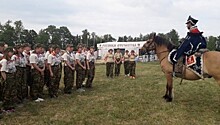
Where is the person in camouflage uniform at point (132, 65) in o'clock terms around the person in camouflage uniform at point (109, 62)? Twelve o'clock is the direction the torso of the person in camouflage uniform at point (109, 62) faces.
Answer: the person in camouflage uniform at point (132, 65) is roughly at 9 o'clock from the person in camouflage uniform at point (109, 62).

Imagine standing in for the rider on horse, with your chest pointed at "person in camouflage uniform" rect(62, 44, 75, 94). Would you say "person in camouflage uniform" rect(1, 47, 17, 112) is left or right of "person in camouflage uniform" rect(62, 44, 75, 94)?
left

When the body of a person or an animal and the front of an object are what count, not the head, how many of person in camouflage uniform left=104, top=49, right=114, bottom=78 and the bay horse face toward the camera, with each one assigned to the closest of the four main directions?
1

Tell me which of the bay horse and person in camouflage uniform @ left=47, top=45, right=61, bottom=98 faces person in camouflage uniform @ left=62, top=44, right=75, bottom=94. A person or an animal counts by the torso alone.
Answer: the bay horse

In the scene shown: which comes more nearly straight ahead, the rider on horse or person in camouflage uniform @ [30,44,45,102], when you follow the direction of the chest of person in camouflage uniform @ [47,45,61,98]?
the rider on horse

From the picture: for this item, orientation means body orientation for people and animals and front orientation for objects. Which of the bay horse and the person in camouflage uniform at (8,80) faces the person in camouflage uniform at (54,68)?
the bay horse

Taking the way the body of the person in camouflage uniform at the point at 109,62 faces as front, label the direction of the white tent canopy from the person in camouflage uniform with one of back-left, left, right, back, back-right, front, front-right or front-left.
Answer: back

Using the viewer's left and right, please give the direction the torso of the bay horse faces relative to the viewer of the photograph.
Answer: facing to the left of the viewer
